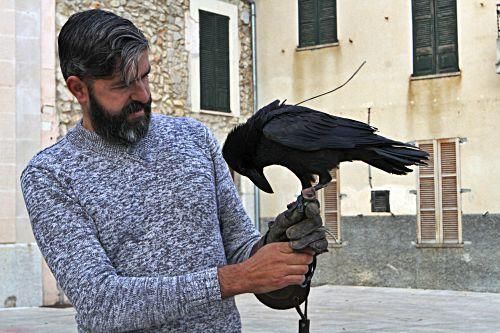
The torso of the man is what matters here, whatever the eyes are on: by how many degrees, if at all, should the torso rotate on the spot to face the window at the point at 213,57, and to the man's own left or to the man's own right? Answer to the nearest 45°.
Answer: approximately 135° to the man's own left

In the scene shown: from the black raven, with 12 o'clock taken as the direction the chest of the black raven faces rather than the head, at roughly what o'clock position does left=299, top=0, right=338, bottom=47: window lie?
The window is roughly at 3 o'clock from the black raven.

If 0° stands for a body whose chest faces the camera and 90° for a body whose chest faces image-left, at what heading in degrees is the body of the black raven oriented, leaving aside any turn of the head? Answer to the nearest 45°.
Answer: approximately 90°

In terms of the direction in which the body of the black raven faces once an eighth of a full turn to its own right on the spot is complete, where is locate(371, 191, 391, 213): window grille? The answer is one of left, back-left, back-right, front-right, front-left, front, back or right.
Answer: front-right

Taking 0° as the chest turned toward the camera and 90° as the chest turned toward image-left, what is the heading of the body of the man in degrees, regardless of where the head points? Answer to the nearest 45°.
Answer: approximately 315°

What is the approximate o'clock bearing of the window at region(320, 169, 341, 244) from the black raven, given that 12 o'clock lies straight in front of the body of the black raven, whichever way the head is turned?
The window is roughly at 3 o'clock from the black raven.

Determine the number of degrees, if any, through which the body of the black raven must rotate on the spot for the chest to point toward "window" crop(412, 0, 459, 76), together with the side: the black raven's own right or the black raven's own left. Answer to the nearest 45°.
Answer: approximately 90° to the black raven's own right
